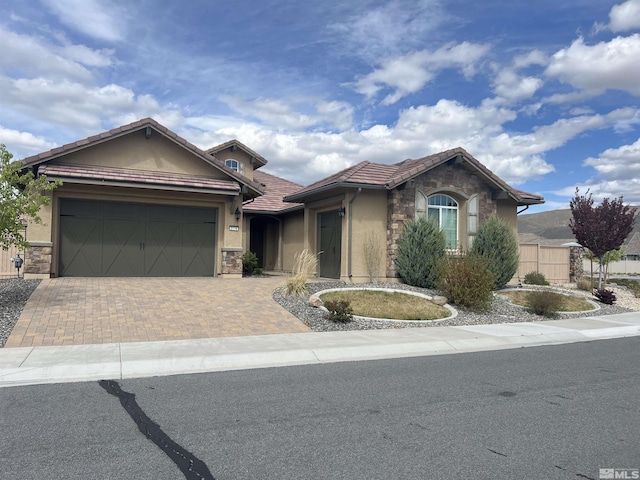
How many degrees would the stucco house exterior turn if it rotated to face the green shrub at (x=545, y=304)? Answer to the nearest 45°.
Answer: approximately 90° to its left

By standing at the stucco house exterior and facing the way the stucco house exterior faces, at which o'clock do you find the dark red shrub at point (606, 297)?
The dark red shrub is roughly at 9 o'clock from the stucco house exterior.

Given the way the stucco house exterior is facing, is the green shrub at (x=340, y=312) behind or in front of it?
in front

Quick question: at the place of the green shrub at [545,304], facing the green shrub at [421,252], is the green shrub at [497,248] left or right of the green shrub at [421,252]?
right

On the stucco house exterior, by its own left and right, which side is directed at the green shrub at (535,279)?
left

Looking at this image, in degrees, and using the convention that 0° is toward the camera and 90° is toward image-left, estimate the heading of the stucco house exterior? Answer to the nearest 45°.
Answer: approximately 0°

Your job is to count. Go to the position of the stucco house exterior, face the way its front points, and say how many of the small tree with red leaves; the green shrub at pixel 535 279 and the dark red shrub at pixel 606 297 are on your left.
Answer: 3

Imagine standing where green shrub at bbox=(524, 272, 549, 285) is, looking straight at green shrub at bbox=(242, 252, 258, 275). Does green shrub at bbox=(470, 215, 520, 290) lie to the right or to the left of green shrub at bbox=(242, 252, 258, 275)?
left

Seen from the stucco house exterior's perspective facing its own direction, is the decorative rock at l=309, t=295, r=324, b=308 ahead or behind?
ahead

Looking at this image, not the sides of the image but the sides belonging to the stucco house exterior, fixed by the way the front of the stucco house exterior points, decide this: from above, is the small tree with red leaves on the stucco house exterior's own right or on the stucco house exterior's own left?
on the stucco house exterior's own left
